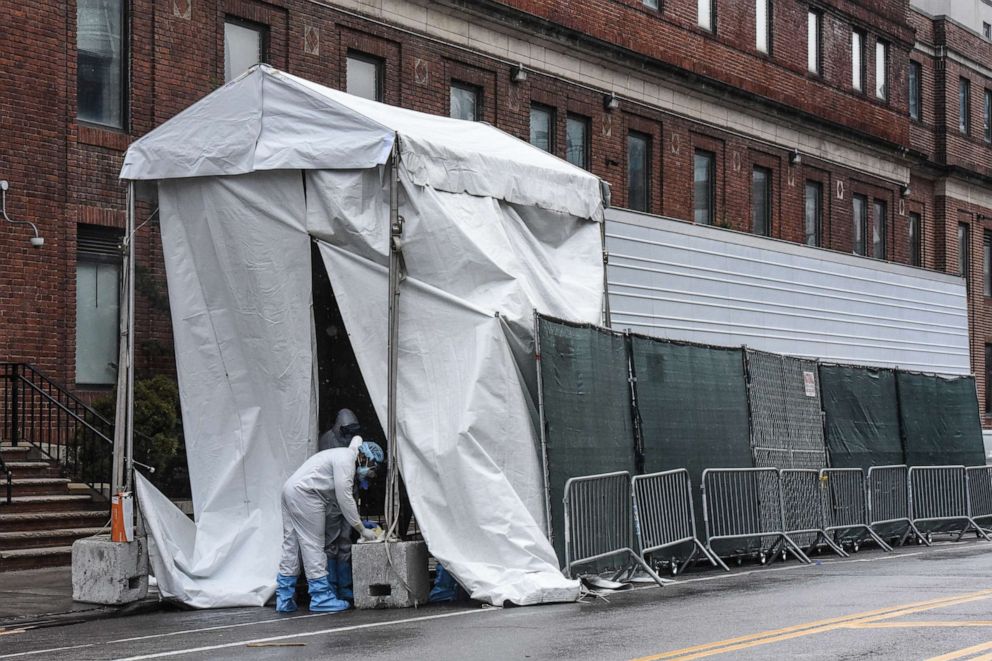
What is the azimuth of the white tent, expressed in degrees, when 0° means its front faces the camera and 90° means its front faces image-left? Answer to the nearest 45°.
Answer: approximately 45°

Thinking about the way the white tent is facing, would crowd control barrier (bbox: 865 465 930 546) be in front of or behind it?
behind

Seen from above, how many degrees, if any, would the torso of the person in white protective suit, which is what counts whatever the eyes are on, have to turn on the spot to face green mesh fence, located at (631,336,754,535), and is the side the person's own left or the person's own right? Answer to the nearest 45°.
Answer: approximately 45° to the person's own left

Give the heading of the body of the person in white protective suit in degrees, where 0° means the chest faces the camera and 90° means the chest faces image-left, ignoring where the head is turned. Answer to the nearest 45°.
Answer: approximately 270°

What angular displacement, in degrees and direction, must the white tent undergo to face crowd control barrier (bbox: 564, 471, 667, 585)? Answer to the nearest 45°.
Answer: approximately 135° to its left

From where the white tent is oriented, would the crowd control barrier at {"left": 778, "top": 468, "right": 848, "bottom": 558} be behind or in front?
behind
